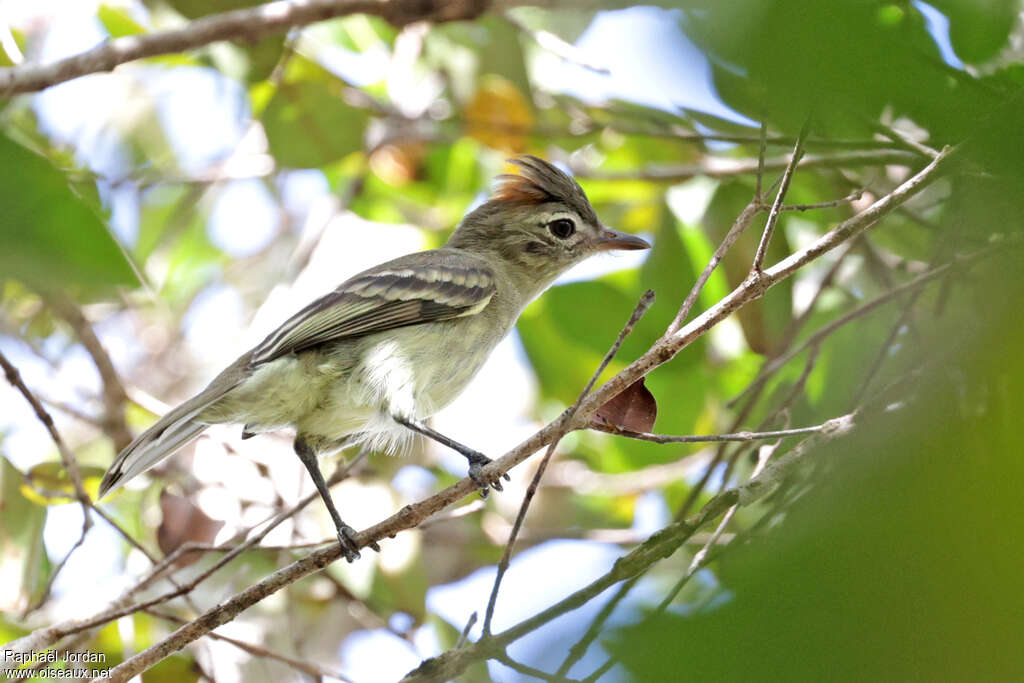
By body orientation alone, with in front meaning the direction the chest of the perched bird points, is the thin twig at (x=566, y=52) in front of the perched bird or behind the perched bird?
in front

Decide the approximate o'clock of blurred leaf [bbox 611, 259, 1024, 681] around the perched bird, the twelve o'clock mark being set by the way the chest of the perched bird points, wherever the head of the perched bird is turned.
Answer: The blurred leaf is roughly at 3 o'clock from the perched bird.

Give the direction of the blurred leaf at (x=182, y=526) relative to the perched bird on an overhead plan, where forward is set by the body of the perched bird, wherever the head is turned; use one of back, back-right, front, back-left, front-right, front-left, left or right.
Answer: back

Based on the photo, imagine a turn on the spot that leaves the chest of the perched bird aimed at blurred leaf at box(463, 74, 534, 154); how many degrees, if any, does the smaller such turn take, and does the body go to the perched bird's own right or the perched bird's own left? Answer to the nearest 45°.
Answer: approximately 45° to the perched bird's own left

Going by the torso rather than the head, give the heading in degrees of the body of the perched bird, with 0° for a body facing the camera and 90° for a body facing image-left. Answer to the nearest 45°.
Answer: approximately 270°

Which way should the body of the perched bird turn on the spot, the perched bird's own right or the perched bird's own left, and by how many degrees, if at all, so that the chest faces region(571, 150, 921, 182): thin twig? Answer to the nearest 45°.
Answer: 0° — it already faces it

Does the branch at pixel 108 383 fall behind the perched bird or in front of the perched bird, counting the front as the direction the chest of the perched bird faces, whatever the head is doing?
behind
